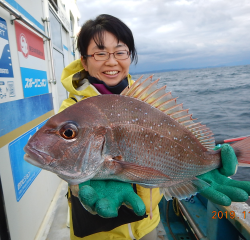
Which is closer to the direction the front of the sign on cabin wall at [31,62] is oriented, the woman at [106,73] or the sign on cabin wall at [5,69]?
the woman

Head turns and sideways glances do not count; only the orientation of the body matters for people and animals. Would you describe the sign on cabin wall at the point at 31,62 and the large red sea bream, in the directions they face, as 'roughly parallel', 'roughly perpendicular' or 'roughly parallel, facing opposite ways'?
roughly parallel, facing opposite ways

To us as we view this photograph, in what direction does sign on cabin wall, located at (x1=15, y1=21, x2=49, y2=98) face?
facing the viewer and to the right of the viewer

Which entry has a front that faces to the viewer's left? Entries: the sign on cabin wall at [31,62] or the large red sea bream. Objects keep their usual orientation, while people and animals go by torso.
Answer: the large red sea bream

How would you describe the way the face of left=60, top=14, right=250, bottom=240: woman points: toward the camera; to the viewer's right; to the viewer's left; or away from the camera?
toward the camera

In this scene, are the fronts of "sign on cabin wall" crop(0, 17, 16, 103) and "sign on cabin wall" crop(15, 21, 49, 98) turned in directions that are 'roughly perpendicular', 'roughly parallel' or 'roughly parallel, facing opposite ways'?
roughly parallel

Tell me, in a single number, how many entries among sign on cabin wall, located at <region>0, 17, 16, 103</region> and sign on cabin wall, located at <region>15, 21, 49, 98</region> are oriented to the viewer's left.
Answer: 0

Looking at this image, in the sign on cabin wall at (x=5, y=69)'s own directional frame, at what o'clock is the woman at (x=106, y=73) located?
The woman is roughly at 12 o'clock from the sign on cabin wall.

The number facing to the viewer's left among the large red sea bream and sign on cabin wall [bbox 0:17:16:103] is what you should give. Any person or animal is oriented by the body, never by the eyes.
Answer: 1

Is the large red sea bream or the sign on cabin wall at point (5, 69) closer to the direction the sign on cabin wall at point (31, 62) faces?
the large red sea bream

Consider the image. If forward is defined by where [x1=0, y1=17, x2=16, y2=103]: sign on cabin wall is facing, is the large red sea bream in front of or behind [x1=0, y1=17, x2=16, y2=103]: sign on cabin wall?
in front

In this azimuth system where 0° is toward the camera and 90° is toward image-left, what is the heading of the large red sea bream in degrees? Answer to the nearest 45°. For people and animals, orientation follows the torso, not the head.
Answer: approximately 90°

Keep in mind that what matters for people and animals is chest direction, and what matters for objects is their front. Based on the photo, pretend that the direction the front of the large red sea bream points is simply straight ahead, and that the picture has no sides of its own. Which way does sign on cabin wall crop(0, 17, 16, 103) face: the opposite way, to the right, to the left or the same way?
the opposite way

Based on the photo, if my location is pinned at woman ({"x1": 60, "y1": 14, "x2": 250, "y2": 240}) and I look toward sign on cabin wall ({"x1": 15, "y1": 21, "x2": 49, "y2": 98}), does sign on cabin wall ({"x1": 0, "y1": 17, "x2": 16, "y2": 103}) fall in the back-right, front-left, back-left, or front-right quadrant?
front-left
